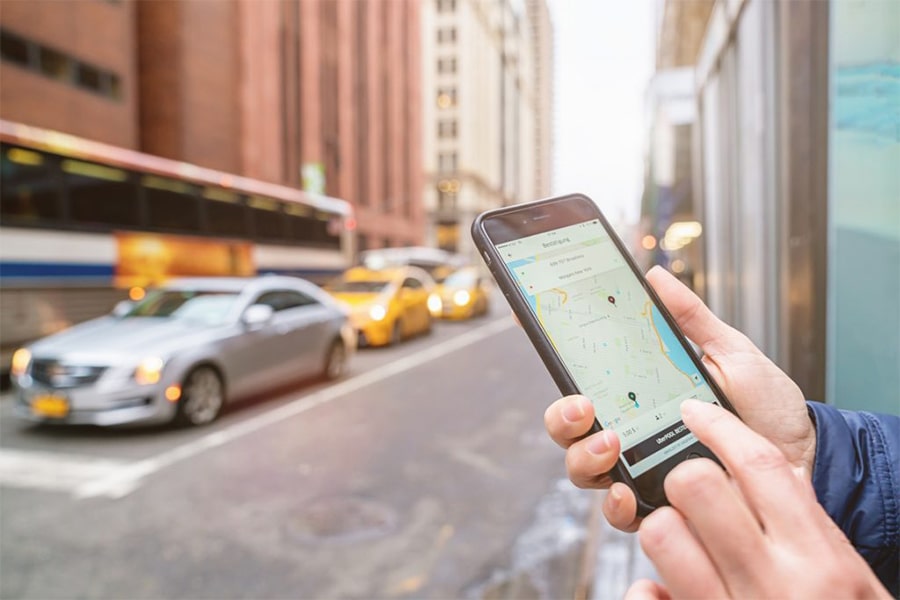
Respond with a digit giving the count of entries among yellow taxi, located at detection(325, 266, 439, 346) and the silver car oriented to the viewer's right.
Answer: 0

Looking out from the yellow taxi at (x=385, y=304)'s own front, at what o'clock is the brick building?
The brick building is roughly at 4 o'clock from the yellow taxi.

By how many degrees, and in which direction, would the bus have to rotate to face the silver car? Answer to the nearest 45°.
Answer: approximately 45° to its left

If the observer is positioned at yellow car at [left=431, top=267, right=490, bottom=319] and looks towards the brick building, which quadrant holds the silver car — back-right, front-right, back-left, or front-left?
back-left

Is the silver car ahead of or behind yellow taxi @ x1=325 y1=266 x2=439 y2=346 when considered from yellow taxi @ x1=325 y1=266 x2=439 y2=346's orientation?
ahead

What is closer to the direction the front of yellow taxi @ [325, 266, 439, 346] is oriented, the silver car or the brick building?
the silver car

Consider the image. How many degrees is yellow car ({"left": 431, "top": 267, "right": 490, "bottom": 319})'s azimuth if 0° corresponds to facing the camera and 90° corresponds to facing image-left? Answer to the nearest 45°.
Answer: approximately 45°

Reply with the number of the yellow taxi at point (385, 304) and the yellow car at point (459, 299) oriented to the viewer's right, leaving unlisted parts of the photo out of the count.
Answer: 0

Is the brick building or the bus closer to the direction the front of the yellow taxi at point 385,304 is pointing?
the bus

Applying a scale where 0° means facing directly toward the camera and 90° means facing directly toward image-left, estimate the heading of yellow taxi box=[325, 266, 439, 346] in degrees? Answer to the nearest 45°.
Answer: approximately 45°
